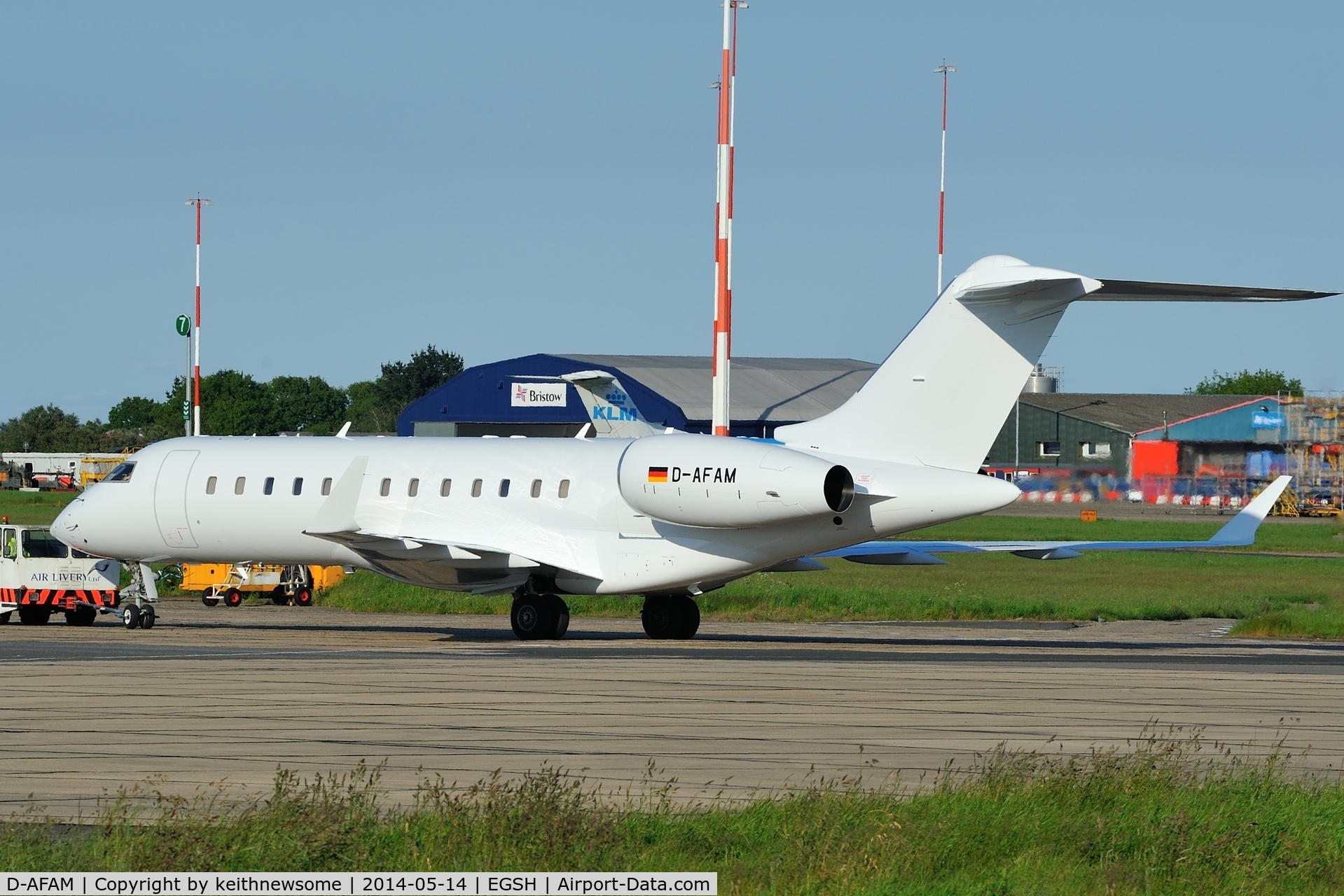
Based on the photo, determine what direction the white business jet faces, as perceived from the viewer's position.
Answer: facing away from the viewer and to the left of the viewer

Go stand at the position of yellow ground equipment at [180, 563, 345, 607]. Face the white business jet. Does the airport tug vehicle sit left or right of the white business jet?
right

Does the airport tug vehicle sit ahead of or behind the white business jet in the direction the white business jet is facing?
ahead

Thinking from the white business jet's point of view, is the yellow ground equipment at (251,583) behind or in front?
in front

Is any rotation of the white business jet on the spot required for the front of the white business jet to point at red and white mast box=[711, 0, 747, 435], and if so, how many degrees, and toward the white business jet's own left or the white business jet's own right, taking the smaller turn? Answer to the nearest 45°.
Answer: approximately 45° to the white business jet's own right

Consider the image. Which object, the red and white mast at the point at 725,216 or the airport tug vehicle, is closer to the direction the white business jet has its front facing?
the airport tug vehicle

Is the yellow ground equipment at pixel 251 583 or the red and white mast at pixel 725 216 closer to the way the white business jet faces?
the yellow ground equipment
